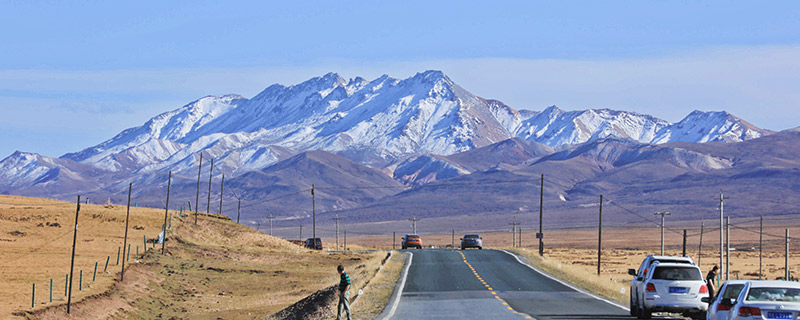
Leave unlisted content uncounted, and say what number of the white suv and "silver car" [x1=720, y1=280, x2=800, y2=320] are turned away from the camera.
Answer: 2

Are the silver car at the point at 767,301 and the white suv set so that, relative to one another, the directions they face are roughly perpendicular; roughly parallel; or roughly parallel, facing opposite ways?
roughly parallel

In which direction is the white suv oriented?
away from the camera

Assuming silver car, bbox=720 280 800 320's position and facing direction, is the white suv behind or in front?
in front

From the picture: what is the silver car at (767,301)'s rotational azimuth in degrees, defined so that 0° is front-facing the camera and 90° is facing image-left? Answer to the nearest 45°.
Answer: approximately 180°

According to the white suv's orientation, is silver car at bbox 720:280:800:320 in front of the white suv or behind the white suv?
behind
